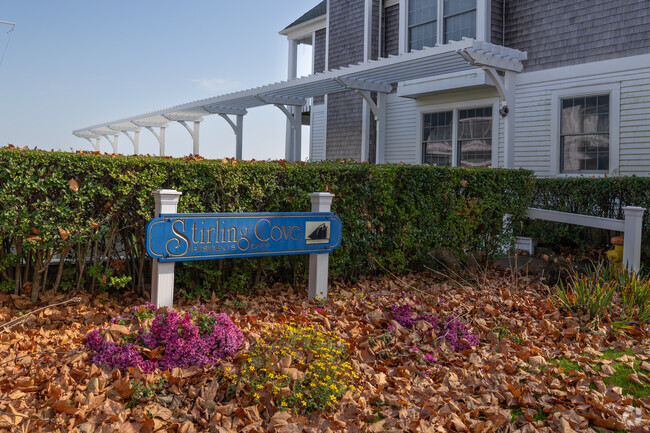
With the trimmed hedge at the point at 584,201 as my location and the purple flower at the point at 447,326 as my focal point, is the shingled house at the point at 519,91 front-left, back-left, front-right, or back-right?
back-right

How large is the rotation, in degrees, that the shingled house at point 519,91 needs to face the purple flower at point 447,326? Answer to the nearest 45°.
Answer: approximately 45° to its left

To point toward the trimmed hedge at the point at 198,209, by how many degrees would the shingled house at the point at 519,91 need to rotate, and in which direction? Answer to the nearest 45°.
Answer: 0° — it already faces it

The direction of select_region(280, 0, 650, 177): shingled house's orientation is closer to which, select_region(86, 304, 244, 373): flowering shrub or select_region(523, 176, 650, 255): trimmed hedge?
the flowering shrub

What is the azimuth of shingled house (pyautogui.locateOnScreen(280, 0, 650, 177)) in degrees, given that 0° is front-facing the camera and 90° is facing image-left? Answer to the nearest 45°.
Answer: approximately 45°

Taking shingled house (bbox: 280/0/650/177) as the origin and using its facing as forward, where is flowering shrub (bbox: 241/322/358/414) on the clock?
The flowering shrub is roughly at 11 o'clock from the shingled house.
